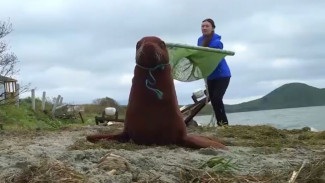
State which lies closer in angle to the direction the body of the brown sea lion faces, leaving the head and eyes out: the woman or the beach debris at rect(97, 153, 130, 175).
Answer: the beach debris

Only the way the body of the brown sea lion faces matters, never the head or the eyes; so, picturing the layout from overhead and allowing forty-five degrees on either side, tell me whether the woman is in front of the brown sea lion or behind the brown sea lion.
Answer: behind

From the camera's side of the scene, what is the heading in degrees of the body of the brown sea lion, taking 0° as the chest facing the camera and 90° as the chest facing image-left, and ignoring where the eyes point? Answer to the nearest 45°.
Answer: approximately 0°

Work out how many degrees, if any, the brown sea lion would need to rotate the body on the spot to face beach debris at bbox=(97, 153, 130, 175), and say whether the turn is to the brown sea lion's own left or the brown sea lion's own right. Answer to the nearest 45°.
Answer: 0° — it already faces it
